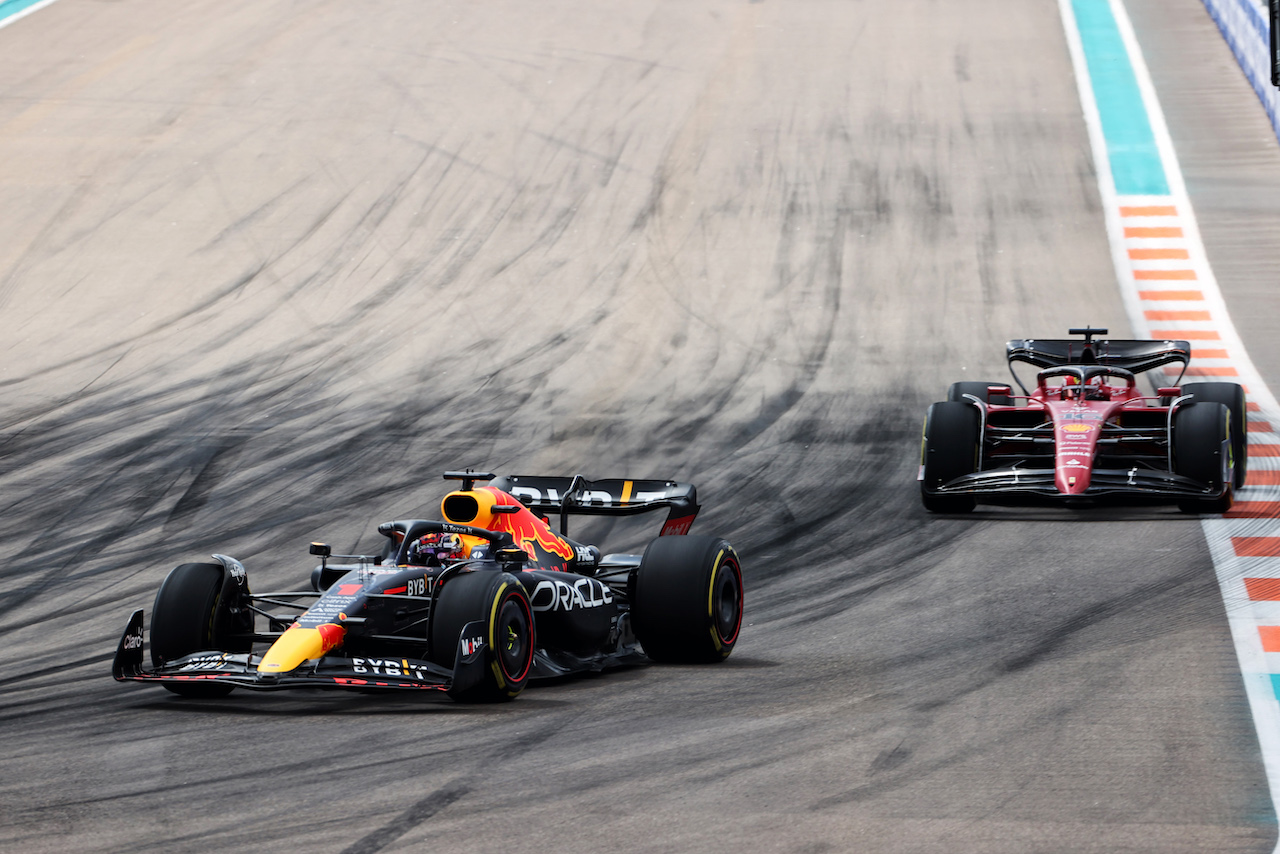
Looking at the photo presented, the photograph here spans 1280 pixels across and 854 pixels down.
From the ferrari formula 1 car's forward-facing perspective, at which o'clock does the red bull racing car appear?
The red bull racing car is roughly at 1 o'clock from the ferrari formula 1 car.

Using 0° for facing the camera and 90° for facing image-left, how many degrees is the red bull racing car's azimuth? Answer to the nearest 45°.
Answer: approximately 45°

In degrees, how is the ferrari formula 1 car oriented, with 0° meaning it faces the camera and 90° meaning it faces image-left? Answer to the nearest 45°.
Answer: approximately 0°

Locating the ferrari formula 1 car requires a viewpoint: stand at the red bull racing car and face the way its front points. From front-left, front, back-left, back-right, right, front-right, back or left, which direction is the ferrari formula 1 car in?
back
